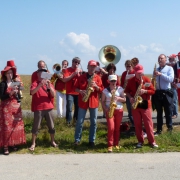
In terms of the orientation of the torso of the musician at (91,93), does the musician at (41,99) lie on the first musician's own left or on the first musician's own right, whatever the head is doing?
on the first musician's own right

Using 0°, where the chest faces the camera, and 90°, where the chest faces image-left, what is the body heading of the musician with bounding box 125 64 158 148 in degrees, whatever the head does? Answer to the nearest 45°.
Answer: approximately 0°

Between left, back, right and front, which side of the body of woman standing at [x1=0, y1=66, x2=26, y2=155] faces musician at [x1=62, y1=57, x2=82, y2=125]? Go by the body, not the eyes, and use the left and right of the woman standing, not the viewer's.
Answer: left

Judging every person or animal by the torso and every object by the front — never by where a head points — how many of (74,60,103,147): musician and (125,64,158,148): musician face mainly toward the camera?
2

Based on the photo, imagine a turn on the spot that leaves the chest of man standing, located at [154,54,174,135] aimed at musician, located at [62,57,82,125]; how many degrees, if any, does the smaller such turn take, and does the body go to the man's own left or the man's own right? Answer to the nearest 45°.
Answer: approximately 45° to the man's own right
